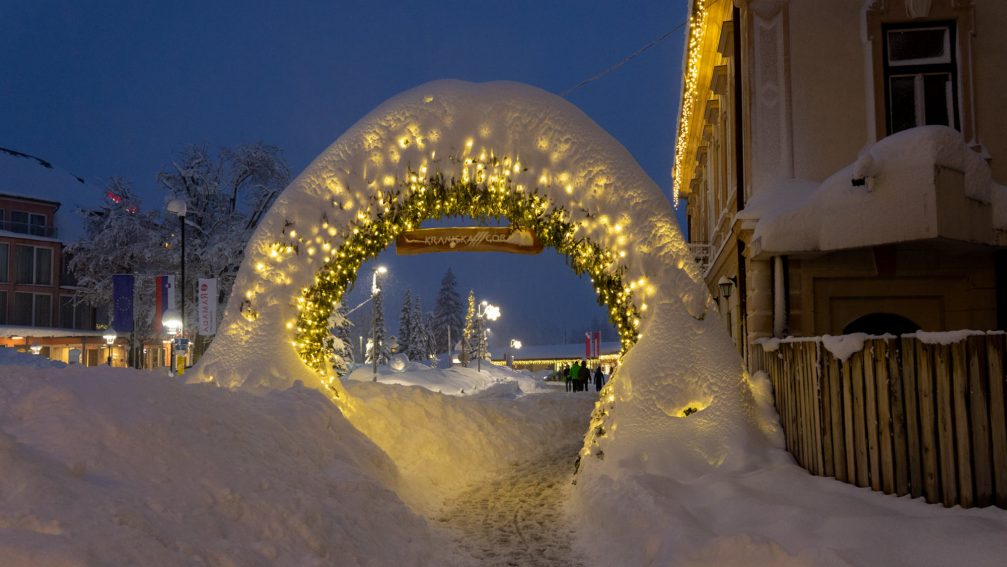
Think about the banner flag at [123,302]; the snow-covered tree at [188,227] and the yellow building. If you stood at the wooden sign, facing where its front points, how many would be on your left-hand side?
1

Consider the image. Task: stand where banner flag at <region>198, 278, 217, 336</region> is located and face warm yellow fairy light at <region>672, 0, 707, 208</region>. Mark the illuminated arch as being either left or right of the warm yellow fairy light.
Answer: right

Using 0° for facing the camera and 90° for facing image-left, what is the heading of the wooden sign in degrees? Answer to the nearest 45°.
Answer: approximately 0°

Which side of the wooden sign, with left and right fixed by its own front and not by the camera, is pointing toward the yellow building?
left

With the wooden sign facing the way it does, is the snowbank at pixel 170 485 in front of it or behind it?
in front

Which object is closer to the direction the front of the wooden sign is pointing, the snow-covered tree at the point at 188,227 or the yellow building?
the yellow building

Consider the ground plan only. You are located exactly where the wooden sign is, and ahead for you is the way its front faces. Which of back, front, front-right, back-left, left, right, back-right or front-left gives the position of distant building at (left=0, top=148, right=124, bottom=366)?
back-right

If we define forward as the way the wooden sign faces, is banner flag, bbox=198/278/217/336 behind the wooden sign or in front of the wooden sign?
behind

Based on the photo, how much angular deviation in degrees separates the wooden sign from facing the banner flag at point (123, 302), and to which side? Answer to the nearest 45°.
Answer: approximately 135° to its right

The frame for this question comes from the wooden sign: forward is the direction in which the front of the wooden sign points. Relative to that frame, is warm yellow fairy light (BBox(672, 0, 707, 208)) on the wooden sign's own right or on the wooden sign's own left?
on the wooden sign's own left

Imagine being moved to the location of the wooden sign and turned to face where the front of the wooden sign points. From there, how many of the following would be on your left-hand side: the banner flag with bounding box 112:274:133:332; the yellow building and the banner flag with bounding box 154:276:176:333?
1

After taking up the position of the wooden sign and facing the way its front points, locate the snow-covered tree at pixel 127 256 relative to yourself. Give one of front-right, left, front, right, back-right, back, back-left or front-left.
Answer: back-right
